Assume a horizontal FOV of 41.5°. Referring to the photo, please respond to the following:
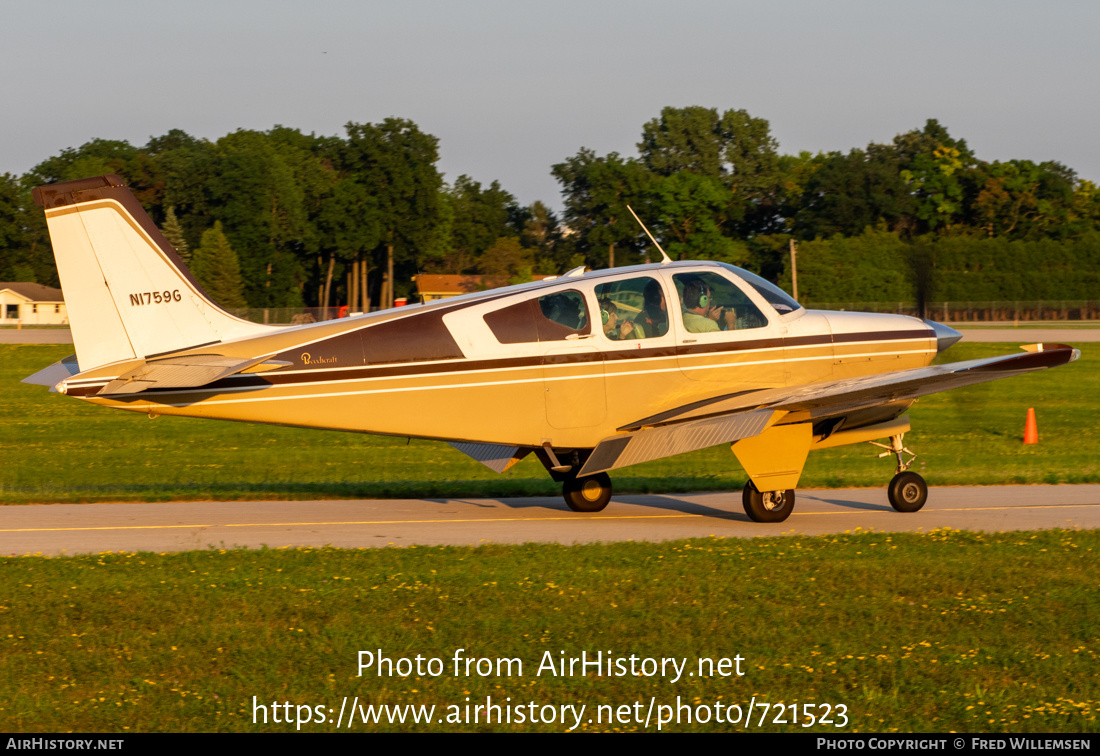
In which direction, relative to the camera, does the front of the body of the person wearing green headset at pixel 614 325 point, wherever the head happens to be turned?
to the viewer's right

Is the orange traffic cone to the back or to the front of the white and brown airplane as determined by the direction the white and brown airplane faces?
to the front

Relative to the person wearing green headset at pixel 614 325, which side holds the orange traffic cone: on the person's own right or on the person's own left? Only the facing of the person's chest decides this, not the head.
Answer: on the person's own left

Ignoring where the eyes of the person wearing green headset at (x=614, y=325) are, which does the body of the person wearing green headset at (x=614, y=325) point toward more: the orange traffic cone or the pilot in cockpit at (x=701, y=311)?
the pilot in cockpit

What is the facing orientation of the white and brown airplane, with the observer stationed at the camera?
facing away from the viewer and to the right of the viewer

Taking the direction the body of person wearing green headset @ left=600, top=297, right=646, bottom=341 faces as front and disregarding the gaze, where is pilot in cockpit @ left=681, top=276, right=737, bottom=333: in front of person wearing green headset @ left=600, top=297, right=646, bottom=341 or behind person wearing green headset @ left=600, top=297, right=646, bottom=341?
in front

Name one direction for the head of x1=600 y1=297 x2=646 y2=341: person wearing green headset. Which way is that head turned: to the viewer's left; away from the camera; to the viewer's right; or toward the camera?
to the viewer's right
